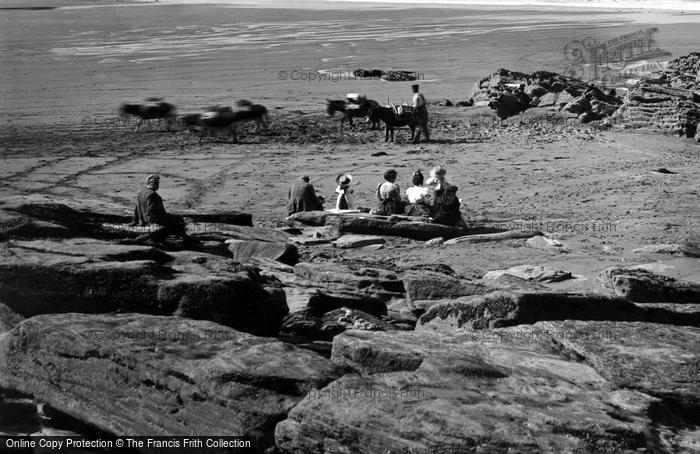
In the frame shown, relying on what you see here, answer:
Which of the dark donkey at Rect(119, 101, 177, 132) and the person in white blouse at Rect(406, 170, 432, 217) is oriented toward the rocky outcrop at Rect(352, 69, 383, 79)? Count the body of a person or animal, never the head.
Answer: the person in white blouse

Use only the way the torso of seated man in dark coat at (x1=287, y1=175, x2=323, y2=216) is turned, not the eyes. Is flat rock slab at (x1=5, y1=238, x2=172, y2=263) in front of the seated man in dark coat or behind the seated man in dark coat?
behind

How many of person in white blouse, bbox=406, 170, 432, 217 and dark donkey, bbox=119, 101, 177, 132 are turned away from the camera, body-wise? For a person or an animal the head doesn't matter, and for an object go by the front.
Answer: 1

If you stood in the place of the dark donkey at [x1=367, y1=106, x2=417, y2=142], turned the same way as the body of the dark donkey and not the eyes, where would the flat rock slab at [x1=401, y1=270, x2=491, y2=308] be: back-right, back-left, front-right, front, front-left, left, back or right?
left

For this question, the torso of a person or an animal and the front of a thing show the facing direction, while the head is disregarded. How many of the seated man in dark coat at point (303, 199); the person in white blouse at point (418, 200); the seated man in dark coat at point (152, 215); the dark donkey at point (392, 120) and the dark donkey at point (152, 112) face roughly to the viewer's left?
2

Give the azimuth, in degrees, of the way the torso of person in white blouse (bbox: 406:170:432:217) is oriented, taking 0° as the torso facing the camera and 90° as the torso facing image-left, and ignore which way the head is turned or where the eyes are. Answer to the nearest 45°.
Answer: approximately 180°

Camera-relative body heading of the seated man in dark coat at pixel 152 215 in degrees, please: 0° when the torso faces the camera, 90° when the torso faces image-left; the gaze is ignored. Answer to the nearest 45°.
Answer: approximately 225°

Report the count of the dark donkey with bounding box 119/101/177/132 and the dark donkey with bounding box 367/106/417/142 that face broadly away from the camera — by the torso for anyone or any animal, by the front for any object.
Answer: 0

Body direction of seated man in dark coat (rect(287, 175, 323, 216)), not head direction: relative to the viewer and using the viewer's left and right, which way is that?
facing away from the viewer and to the right of the viewer

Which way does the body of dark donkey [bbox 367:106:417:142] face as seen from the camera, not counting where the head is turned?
to the viewer's left

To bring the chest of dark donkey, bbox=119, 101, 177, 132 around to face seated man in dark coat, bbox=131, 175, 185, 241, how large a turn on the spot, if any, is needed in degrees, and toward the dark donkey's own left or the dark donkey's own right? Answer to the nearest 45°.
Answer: approximately 90° to the dark donkey's own left

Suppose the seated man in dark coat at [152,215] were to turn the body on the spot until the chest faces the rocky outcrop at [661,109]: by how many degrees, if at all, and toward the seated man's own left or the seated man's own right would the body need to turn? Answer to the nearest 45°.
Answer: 0° — they already face it

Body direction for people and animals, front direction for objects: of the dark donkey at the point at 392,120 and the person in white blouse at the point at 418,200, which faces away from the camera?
the person in white blouse

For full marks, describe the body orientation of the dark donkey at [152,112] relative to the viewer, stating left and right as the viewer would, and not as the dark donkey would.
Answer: facing to the left of the viewer

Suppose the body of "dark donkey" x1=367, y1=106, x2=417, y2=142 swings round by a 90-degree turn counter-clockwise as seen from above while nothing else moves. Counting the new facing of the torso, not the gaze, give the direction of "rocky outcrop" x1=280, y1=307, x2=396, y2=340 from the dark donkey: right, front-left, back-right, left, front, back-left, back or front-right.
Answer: front
